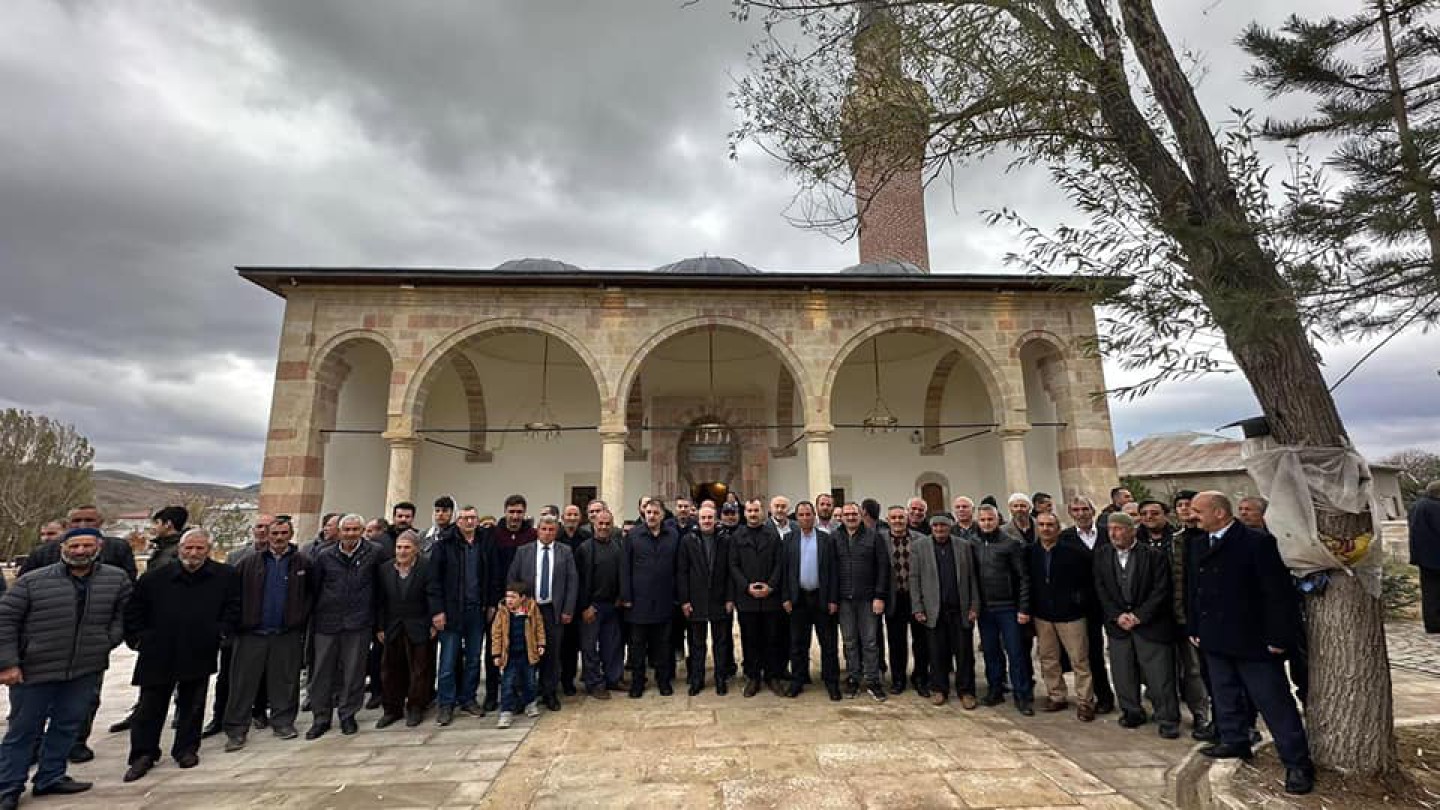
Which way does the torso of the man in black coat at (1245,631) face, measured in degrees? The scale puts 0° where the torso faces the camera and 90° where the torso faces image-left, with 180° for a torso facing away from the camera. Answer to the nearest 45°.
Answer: approximately 45°

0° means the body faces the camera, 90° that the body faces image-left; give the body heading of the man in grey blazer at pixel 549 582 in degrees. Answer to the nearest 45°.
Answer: approximately 0°

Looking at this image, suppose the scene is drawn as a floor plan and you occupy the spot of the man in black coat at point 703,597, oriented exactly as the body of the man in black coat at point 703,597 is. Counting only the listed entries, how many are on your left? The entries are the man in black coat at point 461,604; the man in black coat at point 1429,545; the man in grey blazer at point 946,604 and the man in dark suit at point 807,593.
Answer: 3

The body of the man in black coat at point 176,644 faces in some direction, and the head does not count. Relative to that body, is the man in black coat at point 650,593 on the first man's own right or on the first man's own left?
on the first man's own left

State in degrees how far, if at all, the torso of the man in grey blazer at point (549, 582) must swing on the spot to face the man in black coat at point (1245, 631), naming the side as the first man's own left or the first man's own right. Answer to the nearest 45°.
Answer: approximately 45° to the first man's own left

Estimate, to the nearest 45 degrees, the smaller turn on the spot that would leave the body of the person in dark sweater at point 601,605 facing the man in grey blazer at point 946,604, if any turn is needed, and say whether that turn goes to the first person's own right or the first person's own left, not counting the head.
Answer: approximately 90° to the first person's own left

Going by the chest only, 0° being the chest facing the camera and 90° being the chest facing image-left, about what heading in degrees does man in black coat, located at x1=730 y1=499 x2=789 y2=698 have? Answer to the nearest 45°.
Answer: approximately 0°

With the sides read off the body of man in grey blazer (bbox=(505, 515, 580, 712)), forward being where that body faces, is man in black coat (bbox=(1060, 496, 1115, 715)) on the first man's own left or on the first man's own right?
on the first man's own left
